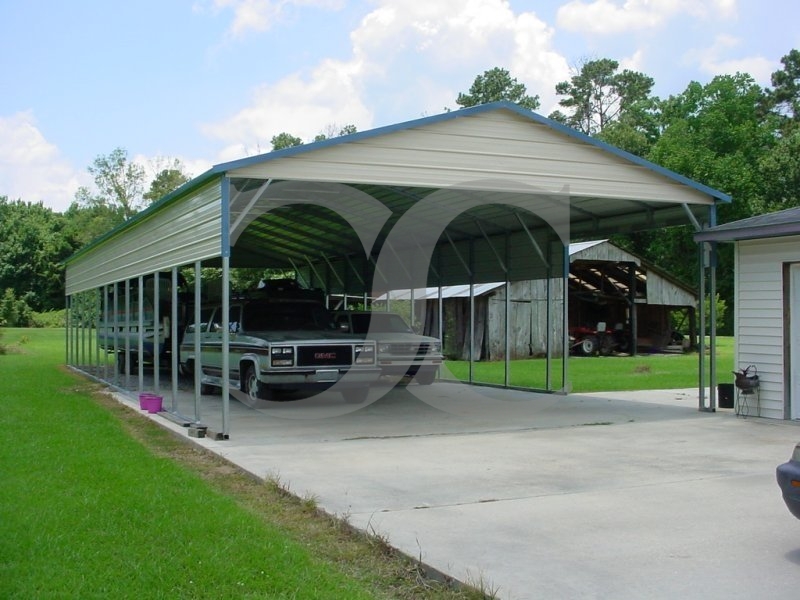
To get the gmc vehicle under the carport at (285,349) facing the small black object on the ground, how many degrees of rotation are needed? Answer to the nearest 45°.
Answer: approximately 45° to its left

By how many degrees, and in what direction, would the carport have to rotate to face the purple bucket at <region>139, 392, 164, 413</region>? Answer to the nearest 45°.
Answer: approximately 45° to its right

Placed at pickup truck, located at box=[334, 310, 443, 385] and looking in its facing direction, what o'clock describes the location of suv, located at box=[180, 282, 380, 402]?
suv, located at box=[180, 282, 380, 402] is roughly at 3 o'clock from pickup truck, located at box=[334, 310, 443, 385].

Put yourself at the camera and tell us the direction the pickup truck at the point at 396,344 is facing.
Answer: facing the viewer and to the right of the viewer
